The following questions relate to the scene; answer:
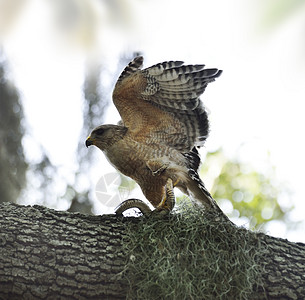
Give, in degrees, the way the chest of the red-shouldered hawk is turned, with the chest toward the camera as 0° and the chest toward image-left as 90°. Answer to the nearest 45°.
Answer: approximately 90°

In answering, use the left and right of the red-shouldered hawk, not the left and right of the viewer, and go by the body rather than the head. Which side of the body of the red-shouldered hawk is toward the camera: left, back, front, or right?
left
